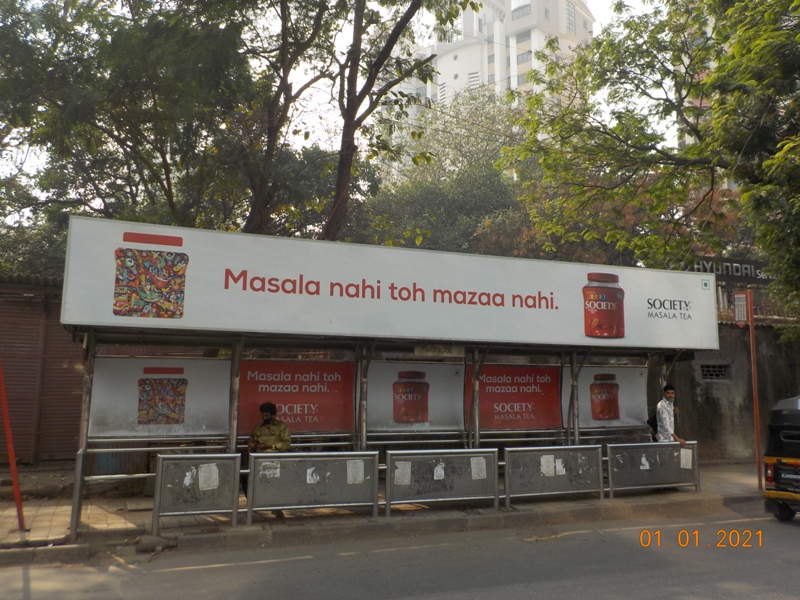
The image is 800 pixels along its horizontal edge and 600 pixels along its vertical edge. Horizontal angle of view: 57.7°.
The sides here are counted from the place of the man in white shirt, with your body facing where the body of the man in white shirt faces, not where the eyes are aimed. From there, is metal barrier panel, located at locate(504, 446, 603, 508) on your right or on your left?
on your right

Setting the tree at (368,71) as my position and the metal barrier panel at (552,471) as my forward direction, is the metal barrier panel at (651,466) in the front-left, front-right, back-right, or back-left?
front-left

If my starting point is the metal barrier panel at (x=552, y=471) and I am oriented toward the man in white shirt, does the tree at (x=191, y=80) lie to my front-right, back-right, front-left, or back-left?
back-left

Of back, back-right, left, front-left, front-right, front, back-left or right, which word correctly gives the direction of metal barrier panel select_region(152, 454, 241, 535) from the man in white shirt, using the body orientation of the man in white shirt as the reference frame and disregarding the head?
right

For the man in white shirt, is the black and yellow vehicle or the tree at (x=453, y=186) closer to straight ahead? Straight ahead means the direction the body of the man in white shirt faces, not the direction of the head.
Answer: the black and yellow vehicle

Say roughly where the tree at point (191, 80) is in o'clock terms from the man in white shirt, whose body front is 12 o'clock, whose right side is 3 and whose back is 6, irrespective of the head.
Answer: The tree is roughly at 4 o'clock from the man in white shirt.

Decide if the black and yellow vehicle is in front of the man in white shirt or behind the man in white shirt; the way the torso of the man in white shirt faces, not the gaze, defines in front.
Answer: in front

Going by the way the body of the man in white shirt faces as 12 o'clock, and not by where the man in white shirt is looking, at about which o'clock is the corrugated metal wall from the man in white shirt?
The corrugated metal wall is roughly at 4 o'clock from the man in white shirt.

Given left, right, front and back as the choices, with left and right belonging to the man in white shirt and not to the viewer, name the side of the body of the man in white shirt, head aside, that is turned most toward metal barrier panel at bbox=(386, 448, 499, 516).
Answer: right

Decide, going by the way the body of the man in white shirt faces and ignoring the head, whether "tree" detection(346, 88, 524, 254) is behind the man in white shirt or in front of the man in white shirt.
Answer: behind
